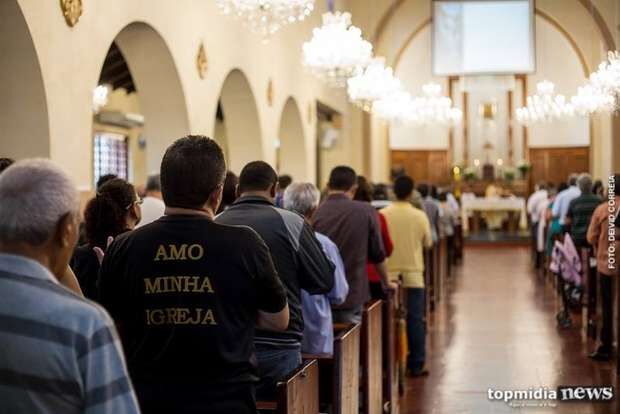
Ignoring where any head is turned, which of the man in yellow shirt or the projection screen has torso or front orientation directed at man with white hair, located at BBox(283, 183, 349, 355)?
the projection screen

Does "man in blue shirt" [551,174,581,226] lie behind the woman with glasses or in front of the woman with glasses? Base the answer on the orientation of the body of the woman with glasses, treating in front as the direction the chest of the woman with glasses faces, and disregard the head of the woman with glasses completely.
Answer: in front

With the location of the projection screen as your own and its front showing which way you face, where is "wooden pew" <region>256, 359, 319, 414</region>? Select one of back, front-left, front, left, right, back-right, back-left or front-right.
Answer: front

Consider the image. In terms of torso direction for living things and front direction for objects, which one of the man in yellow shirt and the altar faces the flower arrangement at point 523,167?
the man in yellow shirt

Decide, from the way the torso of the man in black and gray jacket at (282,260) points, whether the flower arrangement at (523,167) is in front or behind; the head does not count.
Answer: in front

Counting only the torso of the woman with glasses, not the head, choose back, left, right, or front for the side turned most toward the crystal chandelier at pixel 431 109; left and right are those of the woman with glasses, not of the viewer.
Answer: front

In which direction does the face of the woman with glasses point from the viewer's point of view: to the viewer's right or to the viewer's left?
to the viewer's right

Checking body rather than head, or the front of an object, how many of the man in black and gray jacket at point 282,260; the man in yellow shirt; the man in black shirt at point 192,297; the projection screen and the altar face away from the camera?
3

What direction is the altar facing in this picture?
toward the camera

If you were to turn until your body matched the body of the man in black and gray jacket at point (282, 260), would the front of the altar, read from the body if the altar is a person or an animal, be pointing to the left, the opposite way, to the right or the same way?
the opposite way

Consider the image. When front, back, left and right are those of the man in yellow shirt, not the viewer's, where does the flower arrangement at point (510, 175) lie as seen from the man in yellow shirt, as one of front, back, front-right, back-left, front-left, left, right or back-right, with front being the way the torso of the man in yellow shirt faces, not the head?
front

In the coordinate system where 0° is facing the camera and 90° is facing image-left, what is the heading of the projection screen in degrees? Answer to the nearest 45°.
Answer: approximately 0°

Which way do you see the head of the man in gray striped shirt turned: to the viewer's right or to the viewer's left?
to the viewer's right

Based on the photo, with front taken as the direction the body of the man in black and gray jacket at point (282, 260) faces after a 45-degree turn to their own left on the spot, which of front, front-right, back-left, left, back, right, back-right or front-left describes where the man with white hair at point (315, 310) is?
front-right

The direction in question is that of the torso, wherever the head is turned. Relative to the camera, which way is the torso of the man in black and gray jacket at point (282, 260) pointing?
away from the camera

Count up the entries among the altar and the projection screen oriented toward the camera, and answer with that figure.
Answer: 2

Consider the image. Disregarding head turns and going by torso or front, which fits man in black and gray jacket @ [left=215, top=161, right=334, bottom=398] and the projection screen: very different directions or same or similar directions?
very different directions

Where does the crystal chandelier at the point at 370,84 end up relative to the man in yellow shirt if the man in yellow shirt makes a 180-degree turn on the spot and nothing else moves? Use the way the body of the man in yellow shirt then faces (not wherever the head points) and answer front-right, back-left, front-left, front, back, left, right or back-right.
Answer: back

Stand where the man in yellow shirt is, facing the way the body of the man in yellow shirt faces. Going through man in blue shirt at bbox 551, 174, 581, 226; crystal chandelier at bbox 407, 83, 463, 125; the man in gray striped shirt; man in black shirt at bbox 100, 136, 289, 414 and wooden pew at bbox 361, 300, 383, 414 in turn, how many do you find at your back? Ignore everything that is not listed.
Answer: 3
